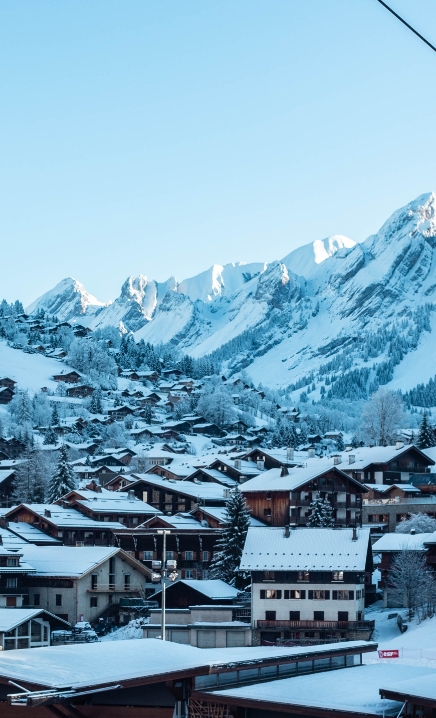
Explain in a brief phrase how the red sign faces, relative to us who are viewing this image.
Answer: facing the viewer
